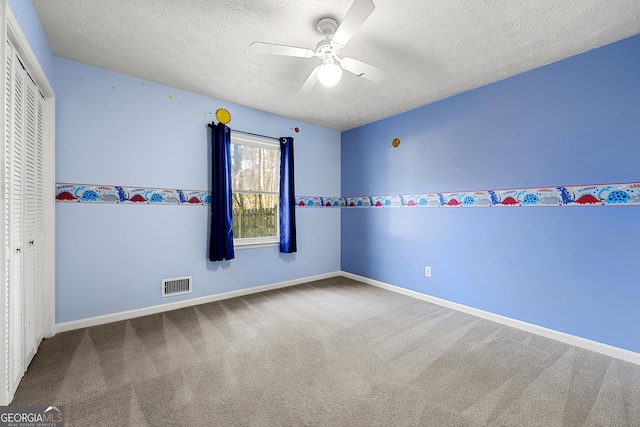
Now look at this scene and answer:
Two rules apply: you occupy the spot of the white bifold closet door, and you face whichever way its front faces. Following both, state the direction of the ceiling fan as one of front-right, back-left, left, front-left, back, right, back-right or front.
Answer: front-right

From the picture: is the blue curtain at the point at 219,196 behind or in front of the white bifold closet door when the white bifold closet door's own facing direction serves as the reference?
in front

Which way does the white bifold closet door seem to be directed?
to the viewer's right

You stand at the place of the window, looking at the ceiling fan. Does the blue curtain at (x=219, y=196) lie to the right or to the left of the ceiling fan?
right

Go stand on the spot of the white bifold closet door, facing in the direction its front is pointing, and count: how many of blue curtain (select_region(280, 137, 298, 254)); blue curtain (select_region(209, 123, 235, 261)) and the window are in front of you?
3

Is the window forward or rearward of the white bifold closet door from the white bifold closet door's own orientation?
forward

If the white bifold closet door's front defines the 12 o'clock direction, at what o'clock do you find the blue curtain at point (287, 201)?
The blue curtain is roughly at 12 o'clock from the white bifold closet door.
